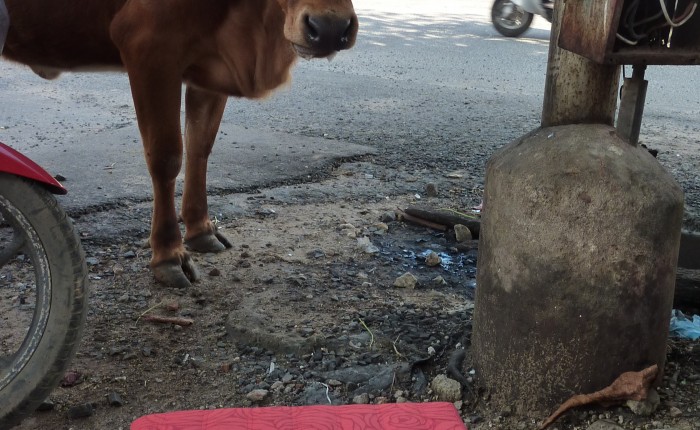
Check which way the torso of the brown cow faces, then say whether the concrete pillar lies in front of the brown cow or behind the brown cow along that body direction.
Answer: in front

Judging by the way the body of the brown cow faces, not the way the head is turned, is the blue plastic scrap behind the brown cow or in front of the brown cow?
in front

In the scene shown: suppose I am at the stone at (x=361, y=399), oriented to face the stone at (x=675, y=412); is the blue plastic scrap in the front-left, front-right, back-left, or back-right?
front-left

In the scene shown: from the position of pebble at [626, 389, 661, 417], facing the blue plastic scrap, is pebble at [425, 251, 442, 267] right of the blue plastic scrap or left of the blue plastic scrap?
left

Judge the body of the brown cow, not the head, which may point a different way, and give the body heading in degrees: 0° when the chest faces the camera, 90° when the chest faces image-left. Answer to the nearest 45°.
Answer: approximately 315°

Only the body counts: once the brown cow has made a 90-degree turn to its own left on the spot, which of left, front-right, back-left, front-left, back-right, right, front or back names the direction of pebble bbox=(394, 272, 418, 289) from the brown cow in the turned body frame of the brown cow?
right

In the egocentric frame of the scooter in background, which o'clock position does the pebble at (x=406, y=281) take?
The pebble is roughly at 9 o'clock from the scooter in background.

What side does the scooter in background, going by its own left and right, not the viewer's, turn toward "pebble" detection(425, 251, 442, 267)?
left

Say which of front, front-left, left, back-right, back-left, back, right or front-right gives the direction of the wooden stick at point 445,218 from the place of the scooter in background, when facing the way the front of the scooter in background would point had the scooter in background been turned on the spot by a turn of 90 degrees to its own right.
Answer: back

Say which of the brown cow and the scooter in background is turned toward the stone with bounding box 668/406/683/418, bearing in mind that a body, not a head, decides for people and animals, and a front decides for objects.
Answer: the brown cow

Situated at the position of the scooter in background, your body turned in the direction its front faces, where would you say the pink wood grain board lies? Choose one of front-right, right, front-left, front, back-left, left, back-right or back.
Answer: left

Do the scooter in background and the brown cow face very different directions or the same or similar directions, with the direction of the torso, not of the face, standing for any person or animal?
very different directions

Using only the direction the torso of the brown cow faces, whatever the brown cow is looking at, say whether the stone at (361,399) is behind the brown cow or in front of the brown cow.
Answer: in front

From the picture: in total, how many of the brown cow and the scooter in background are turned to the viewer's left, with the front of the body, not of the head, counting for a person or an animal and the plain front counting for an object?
1

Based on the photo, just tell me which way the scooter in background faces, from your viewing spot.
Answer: facing to the left of the viewer

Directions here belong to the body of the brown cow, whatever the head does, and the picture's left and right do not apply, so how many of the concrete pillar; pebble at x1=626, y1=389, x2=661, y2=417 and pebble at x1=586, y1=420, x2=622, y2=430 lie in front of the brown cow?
3

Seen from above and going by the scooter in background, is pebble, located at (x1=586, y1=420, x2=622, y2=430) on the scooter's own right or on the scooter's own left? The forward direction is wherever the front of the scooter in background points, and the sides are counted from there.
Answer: on the scooter's own left

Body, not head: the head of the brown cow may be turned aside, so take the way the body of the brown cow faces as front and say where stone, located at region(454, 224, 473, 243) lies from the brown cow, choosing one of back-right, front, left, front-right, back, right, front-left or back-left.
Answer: front-left
